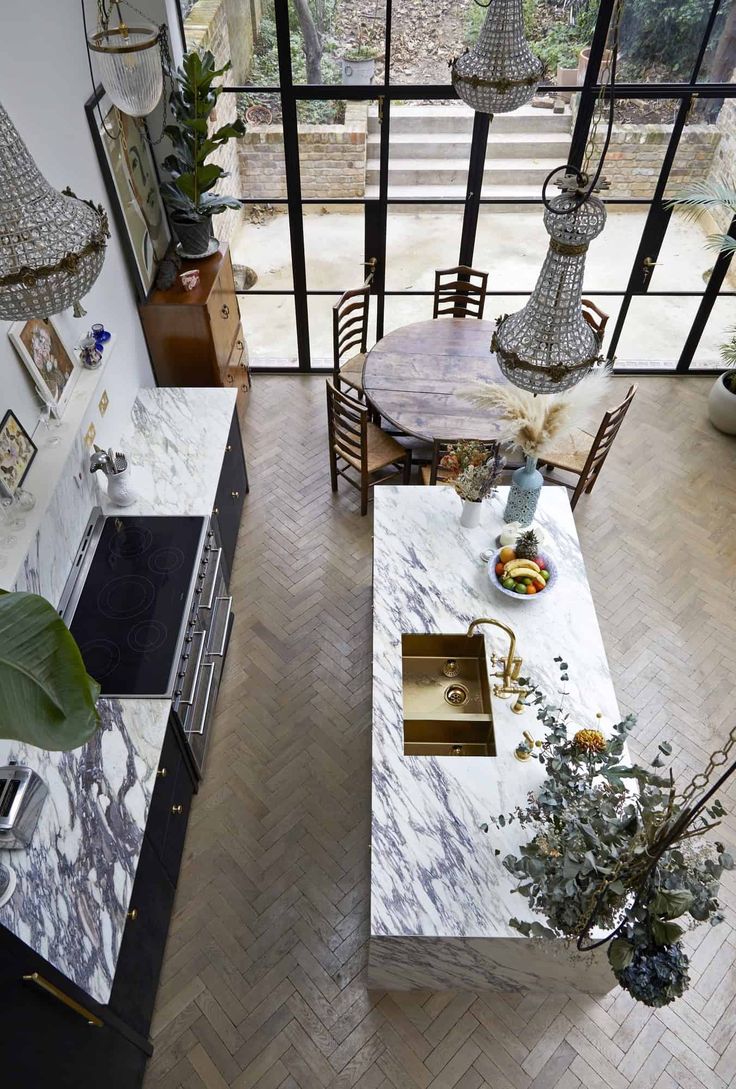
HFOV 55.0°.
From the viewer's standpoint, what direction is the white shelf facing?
to the viewer's right

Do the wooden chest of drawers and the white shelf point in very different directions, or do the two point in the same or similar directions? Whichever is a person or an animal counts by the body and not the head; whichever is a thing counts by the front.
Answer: same or similar directions

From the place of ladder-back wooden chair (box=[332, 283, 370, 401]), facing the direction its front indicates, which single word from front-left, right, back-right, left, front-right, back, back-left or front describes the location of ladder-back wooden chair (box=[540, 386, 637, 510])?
front

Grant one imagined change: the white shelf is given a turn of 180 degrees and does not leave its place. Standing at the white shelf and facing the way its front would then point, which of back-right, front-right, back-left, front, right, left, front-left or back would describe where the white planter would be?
back

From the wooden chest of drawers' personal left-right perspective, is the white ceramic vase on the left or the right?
on its right

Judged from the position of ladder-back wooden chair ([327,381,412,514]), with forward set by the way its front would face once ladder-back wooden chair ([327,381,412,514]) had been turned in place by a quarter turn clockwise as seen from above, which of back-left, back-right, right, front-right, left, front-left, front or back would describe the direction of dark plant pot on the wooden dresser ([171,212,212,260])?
back

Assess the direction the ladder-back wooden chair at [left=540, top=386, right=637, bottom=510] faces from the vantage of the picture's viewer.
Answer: facing away from the viewer and to the left of the viewer

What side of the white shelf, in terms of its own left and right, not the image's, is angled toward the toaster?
right

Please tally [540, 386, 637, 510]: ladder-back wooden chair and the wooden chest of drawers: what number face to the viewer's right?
1

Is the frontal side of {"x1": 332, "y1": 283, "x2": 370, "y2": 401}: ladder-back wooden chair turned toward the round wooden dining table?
yes

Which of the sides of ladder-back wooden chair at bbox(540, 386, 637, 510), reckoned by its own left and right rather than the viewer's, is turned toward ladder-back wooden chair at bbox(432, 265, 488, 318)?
front

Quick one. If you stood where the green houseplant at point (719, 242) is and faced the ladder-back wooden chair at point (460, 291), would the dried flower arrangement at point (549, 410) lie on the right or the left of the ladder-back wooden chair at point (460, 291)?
left

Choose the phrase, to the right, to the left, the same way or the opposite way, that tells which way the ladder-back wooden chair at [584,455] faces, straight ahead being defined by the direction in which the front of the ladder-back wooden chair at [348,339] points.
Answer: the opposite way

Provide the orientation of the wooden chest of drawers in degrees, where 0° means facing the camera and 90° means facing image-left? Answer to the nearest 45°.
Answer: approximately 270°

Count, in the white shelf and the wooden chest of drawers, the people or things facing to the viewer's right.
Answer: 2

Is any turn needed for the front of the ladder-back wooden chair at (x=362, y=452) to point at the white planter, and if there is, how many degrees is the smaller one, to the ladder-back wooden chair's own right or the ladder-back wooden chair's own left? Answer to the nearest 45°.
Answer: approximately 45° to the ladder-back wooden chair's own right

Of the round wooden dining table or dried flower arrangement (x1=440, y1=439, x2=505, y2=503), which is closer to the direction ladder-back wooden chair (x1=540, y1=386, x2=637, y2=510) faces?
the round wooden dining table
